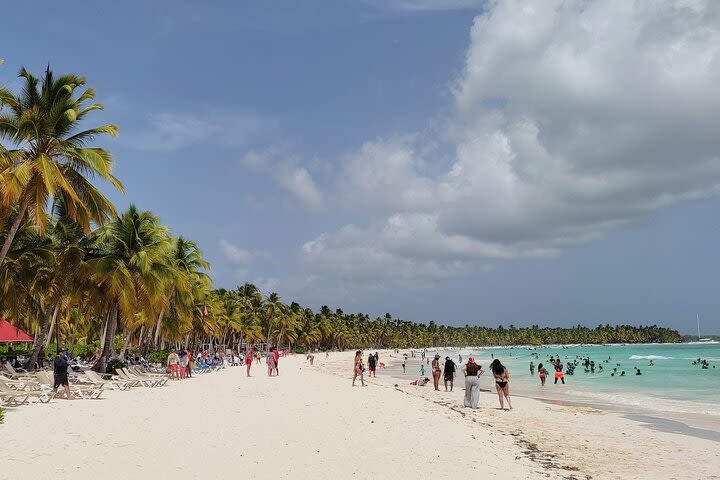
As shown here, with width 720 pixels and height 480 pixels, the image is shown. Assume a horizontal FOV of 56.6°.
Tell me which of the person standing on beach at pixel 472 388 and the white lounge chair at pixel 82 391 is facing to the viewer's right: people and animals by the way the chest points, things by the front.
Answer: the white lounge chair

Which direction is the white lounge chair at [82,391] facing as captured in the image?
to the viewer's right

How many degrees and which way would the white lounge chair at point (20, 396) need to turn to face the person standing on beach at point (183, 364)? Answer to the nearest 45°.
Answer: approximately 45° to its left

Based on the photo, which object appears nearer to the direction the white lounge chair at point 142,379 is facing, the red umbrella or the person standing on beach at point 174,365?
the person standing on beach

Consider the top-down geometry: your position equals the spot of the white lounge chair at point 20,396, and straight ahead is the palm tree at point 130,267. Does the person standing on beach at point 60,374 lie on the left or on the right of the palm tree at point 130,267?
right

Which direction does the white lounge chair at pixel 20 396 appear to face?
to the viewer's right

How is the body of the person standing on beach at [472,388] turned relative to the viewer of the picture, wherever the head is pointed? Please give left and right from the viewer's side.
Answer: facing away from the viewer

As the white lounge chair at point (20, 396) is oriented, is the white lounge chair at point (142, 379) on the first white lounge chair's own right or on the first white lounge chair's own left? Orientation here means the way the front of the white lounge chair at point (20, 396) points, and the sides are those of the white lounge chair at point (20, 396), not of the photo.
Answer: on the first white lounge chair's own left

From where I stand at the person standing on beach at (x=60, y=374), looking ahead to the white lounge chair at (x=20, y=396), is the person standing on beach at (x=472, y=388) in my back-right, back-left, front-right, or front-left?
back-left

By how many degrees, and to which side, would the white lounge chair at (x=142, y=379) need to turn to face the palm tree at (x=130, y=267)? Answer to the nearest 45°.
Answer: approximately 90° to its left

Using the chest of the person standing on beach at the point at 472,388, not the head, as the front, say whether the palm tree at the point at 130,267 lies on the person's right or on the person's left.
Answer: on the person's left

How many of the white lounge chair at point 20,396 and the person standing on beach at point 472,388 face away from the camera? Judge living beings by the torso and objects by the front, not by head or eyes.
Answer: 1

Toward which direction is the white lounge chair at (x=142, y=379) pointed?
to the viewer's right

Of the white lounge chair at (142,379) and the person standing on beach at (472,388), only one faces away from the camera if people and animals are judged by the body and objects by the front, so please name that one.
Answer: the person standing on beach

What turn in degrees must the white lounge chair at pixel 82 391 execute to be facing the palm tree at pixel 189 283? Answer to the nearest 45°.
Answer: approximately 90° to its left

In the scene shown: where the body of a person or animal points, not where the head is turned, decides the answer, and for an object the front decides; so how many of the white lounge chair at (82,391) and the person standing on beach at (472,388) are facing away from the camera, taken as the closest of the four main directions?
1
